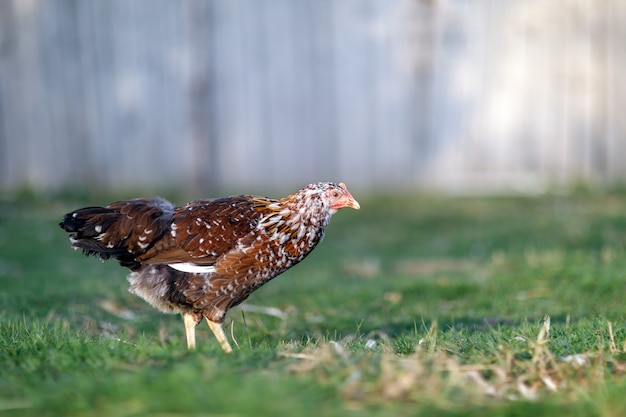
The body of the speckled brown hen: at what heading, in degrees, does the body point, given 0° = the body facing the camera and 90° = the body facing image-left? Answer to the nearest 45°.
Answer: approximately 270°
